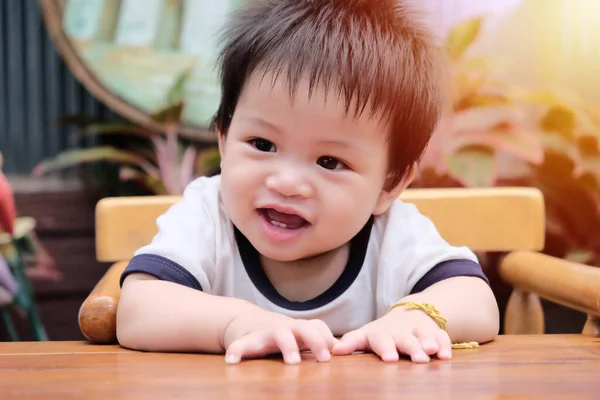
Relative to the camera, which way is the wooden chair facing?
toward the camera

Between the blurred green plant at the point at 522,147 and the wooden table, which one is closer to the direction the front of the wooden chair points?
the wooden table

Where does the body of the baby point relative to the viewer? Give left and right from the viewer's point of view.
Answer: facing the viewer

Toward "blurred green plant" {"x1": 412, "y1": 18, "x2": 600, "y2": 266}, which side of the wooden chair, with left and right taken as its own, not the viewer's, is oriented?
back
